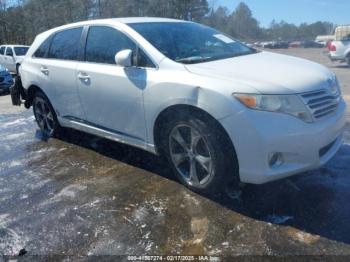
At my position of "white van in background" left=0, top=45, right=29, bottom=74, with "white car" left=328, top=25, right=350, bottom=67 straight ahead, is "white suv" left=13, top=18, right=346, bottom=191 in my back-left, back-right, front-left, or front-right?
front-right

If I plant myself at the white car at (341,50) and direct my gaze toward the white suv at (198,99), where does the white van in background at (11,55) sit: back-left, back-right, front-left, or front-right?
front-right

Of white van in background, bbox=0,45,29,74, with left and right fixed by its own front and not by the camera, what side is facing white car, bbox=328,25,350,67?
front

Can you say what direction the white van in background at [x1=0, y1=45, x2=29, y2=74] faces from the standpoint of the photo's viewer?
facing the viewer and to the right of the viewer

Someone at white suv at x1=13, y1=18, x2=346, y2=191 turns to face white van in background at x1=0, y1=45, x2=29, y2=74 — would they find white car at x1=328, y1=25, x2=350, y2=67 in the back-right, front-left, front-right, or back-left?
front-right

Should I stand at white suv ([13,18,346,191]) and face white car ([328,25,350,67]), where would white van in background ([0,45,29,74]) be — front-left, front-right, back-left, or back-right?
front-left

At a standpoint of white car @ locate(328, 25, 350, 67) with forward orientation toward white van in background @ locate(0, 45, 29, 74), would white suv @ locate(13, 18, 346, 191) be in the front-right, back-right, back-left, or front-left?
front-left

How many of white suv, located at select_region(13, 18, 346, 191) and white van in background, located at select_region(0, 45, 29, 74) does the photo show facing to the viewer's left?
0

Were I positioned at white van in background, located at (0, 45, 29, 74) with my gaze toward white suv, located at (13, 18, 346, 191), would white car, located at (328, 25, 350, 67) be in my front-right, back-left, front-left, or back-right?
front-left

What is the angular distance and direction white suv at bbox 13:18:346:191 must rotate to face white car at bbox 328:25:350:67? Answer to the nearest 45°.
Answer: approximately 90° to its left

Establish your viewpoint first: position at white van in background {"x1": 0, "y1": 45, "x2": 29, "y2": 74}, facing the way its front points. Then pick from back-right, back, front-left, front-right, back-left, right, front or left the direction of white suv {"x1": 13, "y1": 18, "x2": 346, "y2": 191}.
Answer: front-right

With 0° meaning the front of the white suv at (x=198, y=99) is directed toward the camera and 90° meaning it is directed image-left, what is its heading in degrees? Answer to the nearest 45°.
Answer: approximately 315°

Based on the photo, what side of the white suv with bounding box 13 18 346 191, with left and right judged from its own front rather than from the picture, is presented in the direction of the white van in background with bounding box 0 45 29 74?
back
